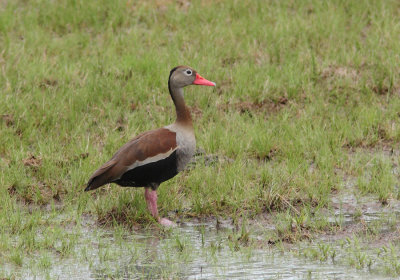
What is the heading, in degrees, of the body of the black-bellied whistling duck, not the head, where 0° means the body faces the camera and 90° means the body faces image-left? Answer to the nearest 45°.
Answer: approximately 270°
